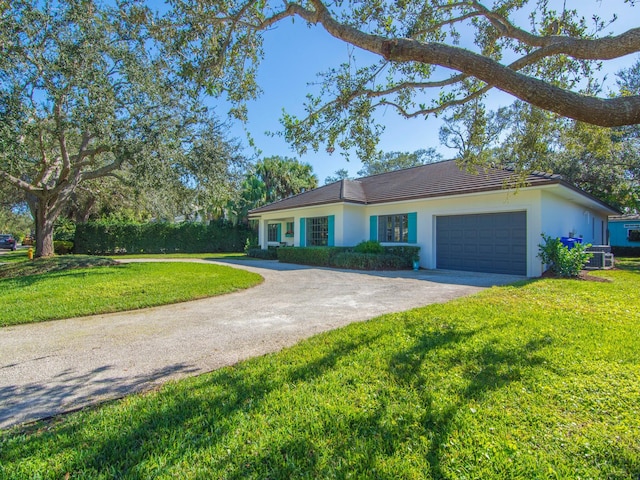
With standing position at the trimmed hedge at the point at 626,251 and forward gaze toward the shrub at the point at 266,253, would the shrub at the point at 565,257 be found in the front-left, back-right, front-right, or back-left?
front-left

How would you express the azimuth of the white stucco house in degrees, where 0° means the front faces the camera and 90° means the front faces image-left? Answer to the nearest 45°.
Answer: approximately 45°

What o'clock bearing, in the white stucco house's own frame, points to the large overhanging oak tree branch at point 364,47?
The large overhanging oak tree branch is roughly at 11 o'clock from the white stucco house.

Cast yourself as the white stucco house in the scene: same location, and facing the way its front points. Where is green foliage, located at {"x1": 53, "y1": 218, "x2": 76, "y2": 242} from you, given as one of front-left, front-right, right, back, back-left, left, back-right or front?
front-right

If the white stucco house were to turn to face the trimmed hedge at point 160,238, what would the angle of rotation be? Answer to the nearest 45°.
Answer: approximately 45° to its right

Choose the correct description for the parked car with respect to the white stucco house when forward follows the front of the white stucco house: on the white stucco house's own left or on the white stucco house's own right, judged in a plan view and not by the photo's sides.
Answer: on the white stucco house's own right

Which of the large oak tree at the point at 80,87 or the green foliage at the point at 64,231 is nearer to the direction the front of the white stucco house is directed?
the large oak tree

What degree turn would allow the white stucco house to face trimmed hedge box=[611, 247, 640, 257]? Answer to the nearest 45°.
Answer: approximately 180°

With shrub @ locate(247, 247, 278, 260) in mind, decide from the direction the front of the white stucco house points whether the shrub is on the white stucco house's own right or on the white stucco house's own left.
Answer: on the white stucco house's own right
